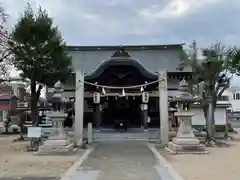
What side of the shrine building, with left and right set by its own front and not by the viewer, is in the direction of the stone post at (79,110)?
front

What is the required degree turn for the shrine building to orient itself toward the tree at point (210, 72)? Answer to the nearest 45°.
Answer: approximately 45° to its left

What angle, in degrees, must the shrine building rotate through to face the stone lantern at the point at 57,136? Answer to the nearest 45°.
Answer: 0° — it already faces it

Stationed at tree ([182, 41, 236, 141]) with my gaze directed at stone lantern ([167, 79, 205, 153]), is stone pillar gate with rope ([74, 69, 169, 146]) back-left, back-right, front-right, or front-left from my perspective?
front-right

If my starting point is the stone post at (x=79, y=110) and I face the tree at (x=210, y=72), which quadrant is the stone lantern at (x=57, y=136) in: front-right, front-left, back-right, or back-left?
back-right

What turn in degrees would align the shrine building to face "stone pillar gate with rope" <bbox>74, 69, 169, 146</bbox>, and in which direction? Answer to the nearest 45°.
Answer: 0° — it already faces it

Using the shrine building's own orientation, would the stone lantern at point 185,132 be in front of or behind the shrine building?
in front

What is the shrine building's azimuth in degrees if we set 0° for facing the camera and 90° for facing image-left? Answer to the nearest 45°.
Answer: approximately 0°

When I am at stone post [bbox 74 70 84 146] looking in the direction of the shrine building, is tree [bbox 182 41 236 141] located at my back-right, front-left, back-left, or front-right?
front-right
